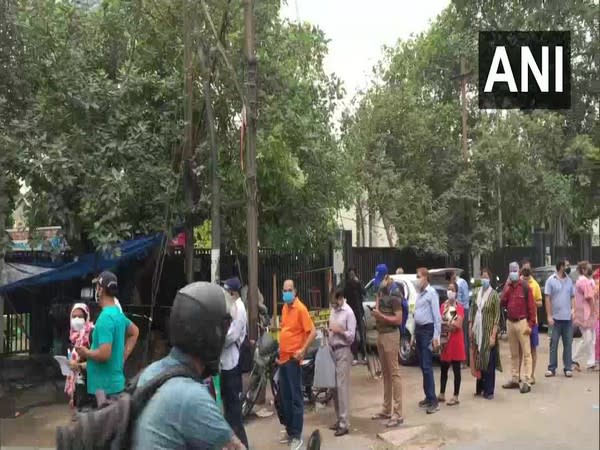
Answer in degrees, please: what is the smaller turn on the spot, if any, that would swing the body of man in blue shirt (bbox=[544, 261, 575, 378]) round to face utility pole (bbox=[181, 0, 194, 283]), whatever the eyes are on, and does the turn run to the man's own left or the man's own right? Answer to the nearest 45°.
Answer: approximately 45° to the man's own right

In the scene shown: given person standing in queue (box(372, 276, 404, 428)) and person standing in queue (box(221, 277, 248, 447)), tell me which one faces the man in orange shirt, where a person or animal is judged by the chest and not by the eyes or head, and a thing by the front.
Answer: person standing in queue (box(372, 276, 404, 428))

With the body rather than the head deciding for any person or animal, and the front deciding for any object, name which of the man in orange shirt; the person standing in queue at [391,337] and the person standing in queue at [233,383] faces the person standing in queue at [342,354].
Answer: the person standing in queue at [391,337]

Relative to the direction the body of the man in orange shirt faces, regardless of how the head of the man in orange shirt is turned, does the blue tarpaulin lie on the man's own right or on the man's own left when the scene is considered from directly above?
on the man's own right

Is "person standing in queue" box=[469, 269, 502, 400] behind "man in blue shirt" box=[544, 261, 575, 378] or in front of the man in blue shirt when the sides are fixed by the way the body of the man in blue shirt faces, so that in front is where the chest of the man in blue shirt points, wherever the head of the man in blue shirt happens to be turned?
in front

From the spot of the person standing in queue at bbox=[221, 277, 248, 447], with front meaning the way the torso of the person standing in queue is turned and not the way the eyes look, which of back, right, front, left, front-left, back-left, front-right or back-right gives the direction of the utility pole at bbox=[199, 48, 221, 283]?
right

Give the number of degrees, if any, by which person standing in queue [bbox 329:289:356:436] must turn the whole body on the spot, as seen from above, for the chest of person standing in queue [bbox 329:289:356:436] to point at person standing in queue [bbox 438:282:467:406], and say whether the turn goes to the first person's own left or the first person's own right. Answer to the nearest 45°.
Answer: approximately 180°

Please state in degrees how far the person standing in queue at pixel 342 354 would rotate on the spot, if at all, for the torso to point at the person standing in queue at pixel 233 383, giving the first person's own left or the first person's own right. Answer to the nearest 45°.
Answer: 0° — they already face them

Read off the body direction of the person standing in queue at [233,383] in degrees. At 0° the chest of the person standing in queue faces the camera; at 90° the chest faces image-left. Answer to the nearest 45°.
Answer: approximately 90°

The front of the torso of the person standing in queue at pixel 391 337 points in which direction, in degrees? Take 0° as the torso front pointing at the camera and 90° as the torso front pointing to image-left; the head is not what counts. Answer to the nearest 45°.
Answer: approximately 45°

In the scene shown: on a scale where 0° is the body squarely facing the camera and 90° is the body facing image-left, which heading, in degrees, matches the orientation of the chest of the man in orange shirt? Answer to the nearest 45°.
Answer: approximately 45°

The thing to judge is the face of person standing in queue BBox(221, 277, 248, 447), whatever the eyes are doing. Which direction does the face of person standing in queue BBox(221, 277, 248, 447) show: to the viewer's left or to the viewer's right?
to the viewer's left

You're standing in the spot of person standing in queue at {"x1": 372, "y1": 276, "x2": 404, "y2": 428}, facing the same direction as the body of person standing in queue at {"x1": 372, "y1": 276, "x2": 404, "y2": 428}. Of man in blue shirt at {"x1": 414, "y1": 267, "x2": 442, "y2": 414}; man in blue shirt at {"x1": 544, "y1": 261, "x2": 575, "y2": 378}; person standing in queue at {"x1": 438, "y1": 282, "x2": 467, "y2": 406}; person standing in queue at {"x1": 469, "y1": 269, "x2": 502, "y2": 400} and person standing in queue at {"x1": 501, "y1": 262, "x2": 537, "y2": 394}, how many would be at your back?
5
